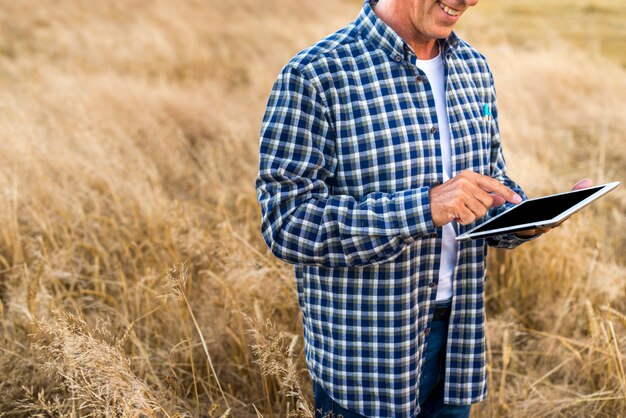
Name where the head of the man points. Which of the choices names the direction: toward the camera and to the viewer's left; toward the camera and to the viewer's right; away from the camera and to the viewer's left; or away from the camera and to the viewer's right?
toward the camera and to the viewer's right

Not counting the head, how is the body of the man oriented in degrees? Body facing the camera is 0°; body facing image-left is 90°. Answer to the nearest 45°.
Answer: approximately 315°
